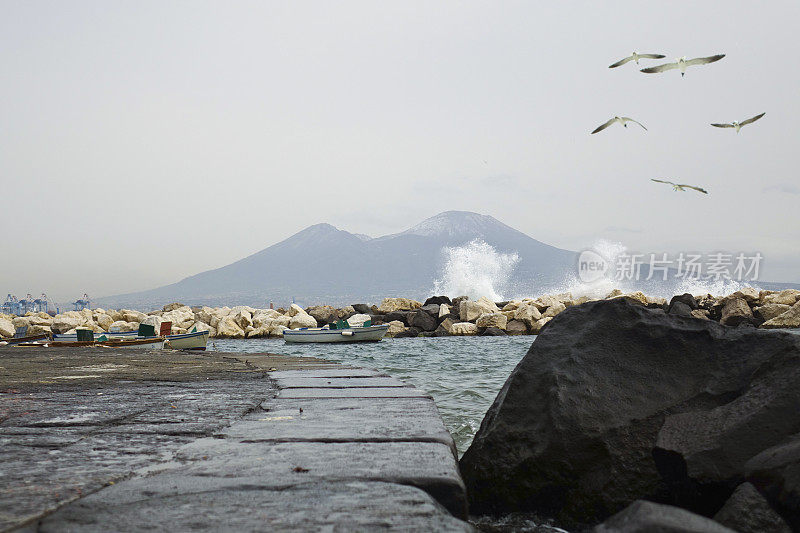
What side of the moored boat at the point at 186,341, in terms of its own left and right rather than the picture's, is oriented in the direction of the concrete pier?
right

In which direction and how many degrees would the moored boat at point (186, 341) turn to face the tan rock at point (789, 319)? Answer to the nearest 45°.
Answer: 0° — it already faces it

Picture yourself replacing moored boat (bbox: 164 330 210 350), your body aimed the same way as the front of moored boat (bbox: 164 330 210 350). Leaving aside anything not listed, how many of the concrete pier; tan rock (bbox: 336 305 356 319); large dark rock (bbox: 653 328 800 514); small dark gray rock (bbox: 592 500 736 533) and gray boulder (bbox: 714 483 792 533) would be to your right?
4

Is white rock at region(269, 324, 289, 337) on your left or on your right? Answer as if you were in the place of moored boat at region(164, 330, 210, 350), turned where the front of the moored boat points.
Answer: on your left

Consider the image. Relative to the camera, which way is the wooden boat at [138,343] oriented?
to the viewer's right

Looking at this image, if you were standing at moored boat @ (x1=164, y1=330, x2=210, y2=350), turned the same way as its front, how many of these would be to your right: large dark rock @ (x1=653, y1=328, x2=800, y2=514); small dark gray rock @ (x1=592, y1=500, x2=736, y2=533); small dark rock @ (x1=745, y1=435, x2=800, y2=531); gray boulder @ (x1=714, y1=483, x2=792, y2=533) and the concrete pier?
5

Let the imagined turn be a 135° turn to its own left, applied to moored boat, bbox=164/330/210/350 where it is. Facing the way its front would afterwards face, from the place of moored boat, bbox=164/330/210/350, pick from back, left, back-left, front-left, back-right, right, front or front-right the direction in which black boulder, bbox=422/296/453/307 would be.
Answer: right

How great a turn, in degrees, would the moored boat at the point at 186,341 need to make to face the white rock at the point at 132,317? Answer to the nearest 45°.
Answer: approximately 90° to its left

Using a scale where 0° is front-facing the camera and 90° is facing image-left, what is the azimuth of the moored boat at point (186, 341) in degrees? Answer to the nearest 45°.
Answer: approximately 270°
